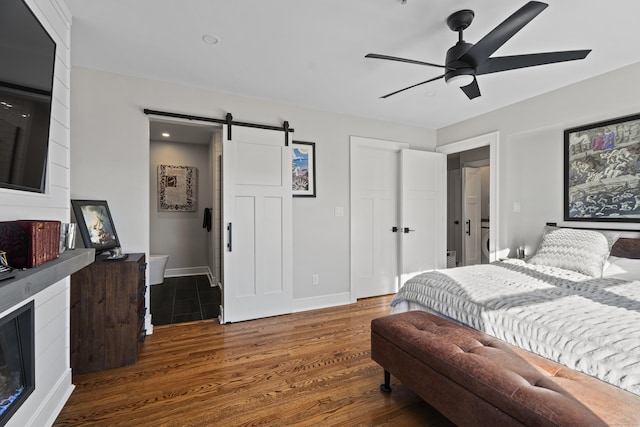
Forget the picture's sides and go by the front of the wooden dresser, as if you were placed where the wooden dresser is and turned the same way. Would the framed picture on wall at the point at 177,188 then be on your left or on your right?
on your left

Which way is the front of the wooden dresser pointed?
to the viewer's right

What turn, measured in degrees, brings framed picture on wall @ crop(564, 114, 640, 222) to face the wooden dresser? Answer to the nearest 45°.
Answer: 0° — it already faces it

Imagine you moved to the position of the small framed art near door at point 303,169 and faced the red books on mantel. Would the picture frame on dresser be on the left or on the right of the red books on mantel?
right

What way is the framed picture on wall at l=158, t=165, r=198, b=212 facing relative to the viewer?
toward the camera

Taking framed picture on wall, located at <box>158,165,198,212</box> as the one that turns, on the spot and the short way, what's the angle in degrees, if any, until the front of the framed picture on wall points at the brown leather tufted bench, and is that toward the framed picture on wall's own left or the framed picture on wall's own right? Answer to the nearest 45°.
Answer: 0° — it already faces it

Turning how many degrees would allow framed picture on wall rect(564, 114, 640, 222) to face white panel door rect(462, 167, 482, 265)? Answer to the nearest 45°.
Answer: approximately 90° to its right

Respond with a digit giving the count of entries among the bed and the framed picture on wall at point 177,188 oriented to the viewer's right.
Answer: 0

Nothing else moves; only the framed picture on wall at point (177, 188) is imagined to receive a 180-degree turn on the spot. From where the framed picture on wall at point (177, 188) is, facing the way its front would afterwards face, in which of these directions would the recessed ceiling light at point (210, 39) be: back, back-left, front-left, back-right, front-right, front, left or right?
back

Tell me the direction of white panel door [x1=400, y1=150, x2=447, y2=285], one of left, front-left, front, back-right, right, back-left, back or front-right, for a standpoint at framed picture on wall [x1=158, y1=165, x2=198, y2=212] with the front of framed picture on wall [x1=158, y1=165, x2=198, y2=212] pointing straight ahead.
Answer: front-left

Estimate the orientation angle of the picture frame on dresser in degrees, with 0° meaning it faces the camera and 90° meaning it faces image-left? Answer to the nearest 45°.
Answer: approximately 315°

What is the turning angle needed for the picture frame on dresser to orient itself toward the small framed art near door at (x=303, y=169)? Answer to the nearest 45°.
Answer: approximately 45° to its left
